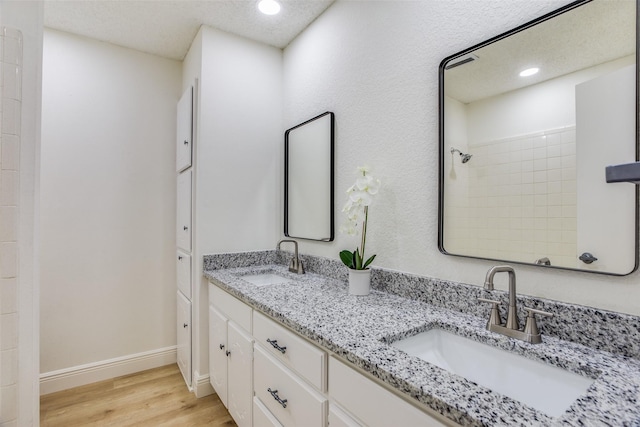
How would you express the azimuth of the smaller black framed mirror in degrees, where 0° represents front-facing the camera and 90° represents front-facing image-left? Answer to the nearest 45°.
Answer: approximately 45°

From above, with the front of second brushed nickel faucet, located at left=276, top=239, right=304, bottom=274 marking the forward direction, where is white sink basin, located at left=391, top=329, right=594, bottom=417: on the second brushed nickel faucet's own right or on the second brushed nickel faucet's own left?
on the second brushed nickel faucet's own left

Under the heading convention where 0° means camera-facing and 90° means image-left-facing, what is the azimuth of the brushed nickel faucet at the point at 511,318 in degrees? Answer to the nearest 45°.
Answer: approximately 45°

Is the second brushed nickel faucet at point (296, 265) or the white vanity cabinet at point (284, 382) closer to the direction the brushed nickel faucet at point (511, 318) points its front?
the white vanity cabinet
